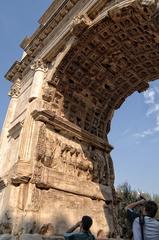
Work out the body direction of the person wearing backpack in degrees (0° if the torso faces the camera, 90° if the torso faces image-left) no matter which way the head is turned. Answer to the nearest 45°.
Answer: approximately 135°

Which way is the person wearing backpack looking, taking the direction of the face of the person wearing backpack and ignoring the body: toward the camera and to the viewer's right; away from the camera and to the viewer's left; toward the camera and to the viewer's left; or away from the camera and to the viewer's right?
away from the camera and to the viewer's left

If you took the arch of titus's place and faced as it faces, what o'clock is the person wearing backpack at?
The person wearing backpack is roughly at 10 o'clock from the arch of titus.
